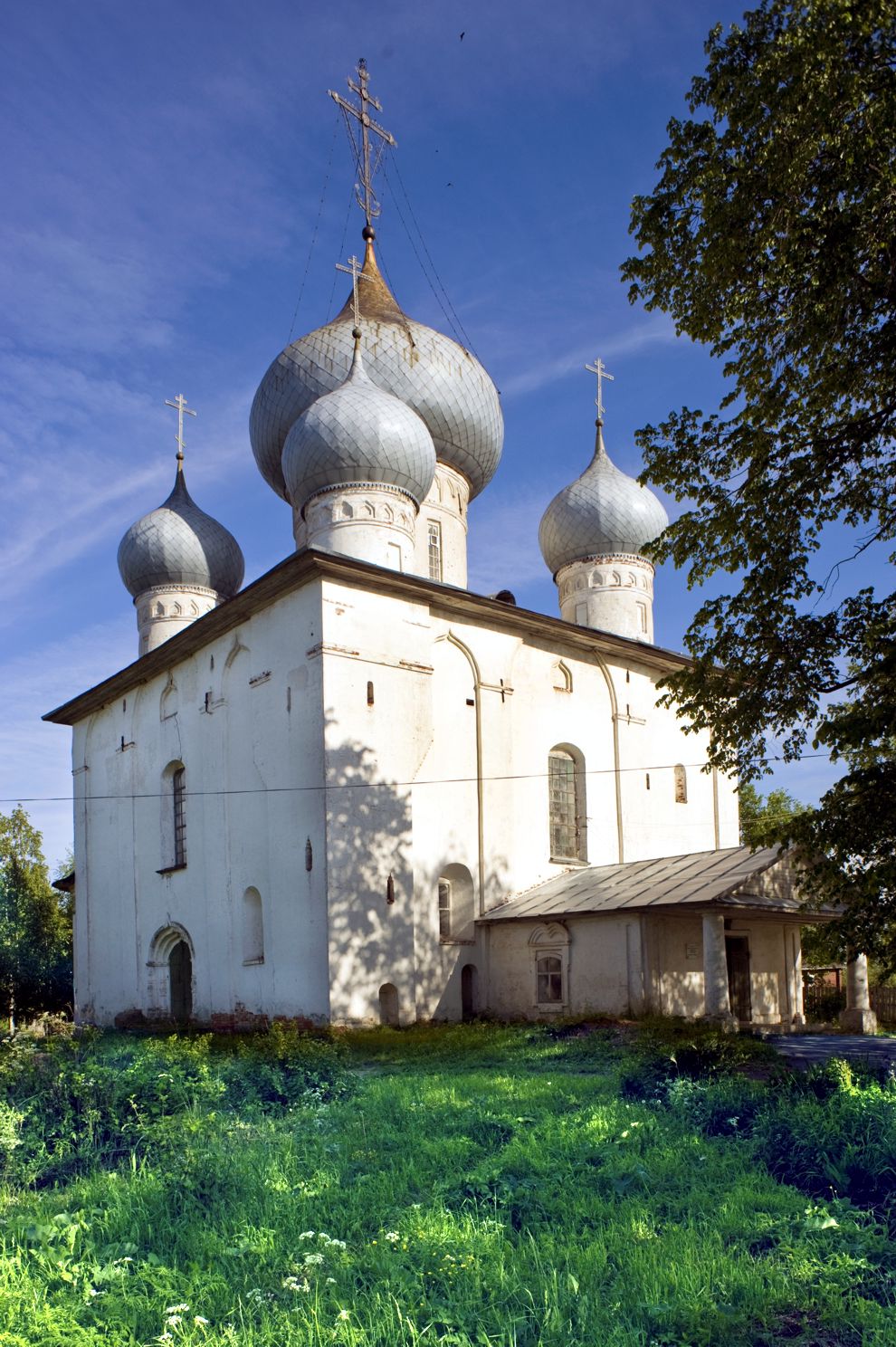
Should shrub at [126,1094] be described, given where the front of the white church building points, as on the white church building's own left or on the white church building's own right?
on the white church building's own right

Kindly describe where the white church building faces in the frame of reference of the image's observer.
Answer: facing the viewer and to the right of the viewer

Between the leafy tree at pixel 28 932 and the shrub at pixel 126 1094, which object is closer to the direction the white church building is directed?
the shrub

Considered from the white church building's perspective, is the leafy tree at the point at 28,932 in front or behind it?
behind
